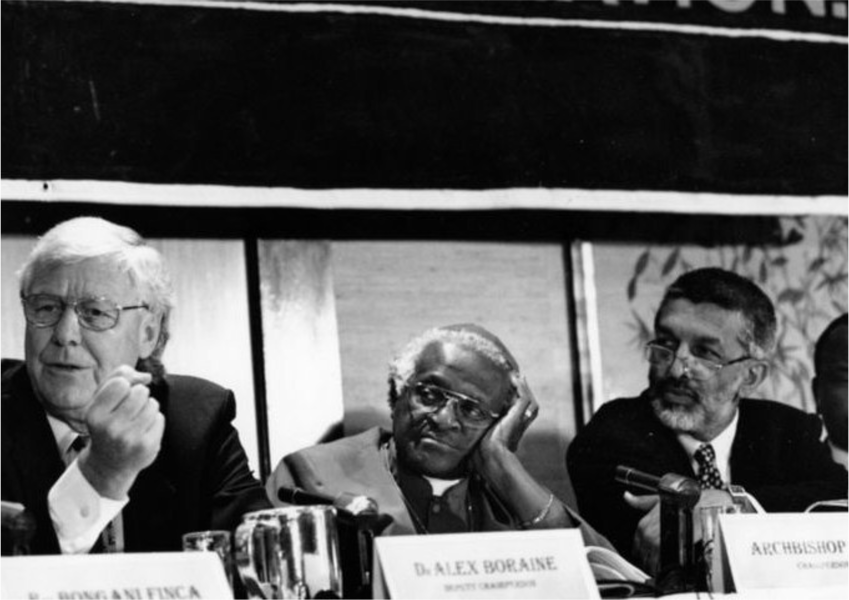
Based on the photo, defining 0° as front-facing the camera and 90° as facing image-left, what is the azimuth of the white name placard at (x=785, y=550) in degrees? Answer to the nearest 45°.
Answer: approximately 0°

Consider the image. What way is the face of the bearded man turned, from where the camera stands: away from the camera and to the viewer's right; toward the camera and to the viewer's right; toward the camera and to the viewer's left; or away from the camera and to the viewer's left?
toward the camera and to the viewer's left

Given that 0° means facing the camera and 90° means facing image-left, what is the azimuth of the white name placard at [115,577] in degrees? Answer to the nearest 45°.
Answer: approximately 0°

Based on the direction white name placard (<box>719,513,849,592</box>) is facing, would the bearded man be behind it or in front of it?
behind

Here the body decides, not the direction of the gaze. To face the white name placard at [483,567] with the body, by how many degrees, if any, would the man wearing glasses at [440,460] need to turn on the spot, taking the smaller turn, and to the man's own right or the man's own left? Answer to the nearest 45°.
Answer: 0° — they already face it
